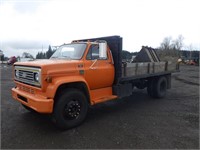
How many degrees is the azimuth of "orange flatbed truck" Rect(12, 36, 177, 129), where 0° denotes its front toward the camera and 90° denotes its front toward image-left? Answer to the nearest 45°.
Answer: approximately 45°
